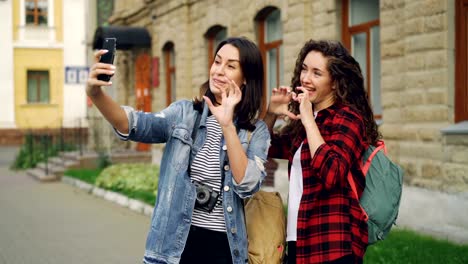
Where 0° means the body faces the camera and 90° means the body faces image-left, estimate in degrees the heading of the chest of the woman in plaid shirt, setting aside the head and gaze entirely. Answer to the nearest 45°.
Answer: approximately 45°

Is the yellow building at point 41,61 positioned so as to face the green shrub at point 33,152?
yes

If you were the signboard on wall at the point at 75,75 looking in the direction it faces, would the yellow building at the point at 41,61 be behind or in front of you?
behind

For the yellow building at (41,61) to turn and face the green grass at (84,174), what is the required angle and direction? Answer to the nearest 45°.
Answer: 0° — it already faces it

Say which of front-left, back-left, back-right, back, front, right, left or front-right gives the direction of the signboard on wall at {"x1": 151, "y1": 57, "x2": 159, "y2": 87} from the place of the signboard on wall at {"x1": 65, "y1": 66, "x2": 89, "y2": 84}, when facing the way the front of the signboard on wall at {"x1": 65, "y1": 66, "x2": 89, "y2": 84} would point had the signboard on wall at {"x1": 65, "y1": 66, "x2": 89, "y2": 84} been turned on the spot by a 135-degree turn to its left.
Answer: front

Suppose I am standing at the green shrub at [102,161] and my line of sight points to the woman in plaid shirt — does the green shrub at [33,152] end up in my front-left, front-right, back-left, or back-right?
back-right

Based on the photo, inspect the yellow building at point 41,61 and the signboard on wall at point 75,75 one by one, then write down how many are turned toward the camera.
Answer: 2

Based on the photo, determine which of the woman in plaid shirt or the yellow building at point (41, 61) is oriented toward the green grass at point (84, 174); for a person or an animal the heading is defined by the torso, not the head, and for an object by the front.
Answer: the yellow building

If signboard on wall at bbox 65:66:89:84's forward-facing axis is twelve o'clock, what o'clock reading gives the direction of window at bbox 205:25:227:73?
The window is roughly at 10 o'clock from the signboard on wall.
